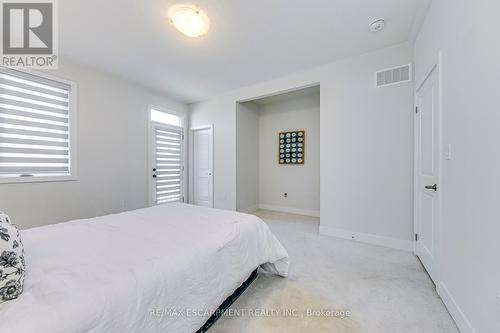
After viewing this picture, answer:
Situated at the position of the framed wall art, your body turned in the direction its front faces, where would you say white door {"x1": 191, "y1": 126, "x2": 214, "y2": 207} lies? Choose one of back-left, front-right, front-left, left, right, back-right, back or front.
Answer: right

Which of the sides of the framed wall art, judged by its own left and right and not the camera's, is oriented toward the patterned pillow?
front

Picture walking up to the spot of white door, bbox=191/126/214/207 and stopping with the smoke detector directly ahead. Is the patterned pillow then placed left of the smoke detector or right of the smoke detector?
right

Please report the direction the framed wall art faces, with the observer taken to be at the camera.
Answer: facing the viewer

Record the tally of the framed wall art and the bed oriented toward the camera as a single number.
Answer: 1

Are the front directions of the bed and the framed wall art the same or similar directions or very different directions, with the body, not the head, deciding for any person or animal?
very different directions

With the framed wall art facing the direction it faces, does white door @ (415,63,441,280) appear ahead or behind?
ahead

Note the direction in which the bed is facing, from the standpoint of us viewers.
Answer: facing away from the viewer and to the right of the viewer

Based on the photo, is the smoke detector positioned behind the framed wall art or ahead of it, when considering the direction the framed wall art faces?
ahead

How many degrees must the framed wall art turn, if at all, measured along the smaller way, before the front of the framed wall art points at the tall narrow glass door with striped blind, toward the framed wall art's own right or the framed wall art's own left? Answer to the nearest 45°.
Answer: approximately 90° to the framed wall art's own right
